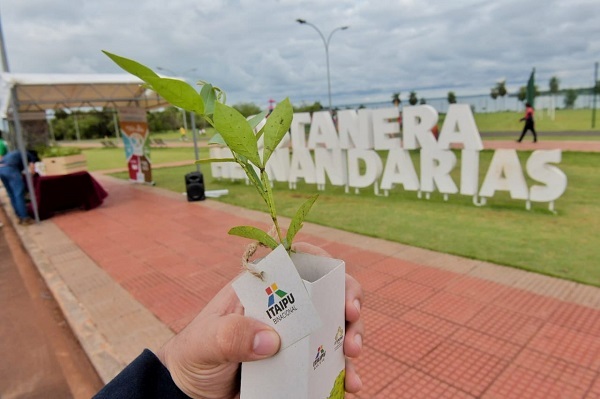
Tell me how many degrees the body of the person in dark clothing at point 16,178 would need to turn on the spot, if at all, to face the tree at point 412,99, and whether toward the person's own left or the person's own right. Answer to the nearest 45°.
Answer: approximately 45° to the person's own left

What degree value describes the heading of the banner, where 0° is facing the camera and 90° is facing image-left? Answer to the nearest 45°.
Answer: approximately 0°

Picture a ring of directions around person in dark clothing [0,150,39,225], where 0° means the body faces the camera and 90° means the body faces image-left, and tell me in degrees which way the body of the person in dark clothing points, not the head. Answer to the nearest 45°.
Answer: approximately 270°

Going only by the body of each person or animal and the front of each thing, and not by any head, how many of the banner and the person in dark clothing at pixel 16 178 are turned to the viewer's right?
1

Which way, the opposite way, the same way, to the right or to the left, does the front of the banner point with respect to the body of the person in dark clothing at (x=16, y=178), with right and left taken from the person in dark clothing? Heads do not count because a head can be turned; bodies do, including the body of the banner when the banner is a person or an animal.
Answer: to the right

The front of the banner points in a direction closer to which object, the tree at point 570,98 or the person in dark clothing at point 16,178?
the person in dark clothing

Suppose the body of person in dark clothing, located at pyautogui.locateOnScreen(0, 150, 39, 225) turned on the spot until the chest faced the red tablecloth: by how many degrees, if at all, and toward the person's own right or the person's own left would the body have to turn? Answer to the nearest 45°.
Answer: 0° — they already face it

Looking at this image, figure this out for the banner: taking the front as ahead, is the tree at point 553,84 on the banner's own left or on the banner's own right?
on the banner's own left

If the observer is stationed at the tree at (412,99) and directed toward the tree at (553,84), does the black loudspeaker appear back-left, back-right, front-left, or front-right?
back-right
